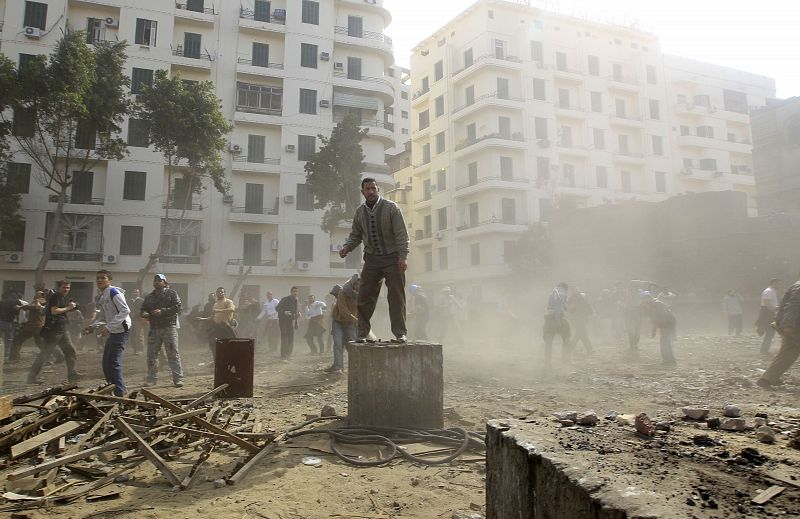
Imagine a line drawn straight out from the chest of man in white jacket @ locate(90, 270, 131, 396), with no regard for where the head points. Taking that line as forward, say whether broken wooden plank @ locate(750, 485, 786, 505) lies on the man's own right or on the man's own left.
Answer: on the man's own left

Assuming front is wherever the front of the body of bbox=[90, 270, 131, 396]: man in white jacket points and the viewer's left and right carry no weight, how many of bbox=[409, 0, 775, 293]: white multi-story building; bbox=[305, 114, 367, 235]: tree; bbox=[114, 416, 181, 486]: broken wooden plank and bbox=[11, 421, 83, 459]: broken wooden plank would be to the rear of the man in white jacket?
2

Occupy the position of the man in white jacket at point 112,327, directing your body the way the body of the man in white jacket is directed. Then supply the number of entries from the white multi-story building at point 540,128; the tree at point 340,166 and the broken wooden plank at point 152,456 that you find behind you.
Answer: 2

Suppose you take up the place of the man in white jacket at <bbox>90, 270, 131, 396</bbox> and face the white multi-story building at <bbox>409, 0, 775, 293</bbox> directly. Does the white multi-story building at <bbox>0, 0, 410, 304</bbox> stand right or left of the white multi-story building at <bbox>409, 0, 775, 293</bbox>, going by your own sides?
left

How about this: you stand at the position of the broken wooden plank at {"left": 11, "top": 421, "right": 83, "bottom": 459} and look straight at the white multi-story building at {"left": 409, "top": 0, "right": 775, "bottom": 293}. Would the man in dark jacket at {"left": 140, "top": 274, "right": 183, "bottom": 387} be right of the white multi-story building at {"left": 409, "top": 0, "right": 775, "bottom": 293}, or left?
left

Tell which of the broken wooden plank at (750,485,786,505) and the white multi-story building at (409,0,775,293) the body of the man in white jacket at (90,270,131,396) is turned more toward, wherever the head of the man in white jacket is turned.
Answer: the broken wooden plank

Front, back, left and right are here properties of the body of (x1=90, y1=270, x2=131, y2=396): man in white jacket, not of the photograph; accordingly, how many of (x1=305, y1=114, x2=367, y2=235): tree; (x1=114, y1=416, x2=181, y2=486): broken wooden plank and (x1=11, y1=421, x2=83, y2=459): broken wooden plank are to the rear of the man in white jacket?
1

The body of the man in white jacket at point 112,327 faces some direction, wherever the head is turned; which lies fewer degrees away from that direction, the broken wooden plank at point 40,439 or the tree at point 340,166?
the broken wooden plank

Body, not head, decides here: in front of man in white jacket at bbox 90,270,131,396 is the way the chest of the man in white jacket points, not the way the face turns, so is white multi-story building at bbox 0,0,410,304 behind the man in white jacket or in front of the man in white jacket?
behind
